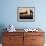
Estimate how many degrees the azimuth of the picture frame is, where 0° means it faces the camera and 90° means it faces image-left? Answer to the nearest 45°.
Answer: approximately 0°
